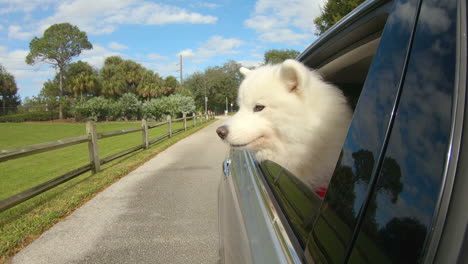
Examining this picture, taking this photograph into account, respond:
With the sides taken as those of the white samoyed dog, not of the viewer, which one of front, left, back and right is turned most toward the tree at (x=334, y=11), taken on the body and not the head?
right

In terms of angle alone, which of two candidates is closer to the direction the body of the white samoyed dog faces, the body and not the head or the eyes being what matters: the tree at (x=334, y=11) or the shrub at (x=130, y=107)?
the shrub

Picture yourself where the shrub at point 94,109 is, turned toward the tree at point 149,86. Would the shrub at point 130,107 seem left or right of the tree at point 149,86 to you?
right

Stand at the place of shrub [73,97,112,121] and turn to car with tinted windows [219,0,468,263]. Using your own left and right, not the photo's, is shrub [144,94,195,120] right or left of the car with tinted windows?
left

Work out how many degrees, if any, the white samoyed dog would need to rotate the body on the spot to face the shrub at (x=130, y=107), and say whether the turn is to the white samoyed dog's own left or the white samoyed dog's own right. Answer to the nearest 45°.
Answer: approximately 45° to the white samoyed dog's own right

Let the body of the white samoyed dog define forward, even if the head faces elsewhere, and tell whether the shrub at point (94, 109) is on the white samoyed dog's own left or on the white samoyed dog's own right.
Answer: on the white samoyed dog's own right

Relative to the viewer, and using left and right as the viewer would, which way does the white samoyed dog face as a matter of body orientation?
facing to the left of the viewer
